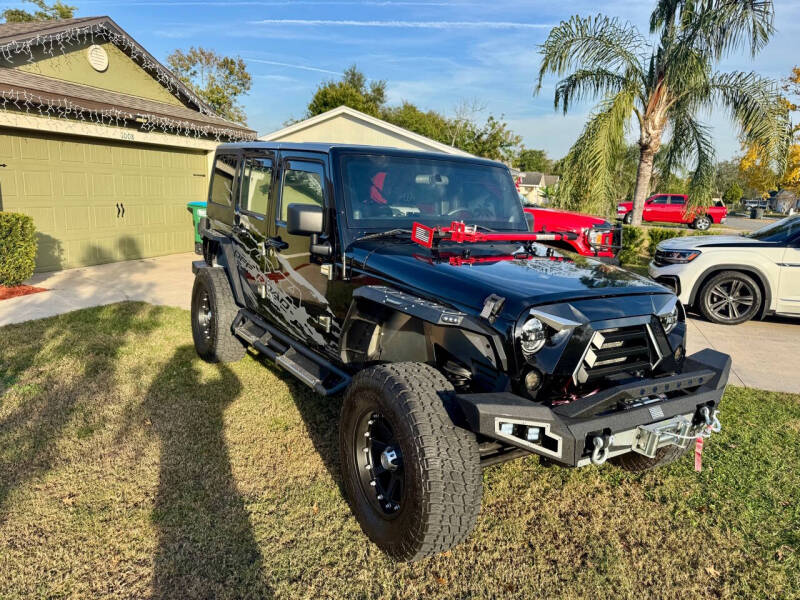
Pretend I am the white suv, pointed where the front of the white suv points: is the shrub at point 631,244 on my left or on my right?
on my right

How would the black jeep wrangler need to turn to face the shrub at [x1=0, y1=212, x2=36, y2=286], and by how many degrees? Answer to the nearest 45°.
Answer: approximately 180°

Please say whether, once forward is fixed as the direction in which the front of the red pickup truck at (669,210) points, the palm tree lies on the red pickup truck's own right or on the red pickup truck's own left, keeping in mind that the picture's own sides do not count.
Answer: on the red pickup truck's own left

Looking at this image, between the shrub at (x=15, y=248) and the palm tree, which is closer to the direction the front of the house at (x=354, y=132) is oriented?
the shrub

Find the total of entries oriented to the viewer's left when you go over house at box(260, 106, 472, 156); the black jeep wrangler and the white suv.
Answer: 1

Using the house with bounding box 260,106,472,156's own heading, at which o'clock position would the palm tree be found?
The palm tree is roughly at 10 o'clock from the house.

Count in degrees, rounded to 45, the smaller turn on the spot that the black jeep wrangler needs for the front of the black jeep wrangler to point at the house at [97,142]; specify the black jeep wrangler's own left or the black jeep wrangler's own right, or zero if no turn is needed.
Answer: approximately 180°

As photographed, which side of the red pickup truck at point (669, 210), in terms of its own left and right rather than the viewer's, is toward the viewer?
left

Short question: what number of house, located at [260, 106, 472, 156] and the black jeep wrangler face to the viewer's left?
0

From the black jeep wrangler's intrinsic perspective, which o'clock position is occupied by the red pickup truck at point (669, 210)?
The red pickup truck is roughly at 8 o'clock from the black jeep wrangler.

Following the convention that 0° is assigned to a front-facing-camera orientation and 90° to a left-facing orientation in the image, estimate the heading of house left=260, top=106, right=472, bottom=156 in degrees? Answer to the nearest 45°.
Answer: approximately 0°

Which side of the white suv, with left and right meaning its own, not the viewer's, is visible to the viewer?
left

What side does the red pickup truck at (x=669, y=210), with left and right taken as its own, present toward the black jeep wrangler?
left

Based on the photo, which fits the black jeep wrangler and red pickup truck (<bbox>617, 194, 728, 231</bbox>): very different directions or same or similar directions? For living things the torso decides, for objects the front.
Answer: very different directions

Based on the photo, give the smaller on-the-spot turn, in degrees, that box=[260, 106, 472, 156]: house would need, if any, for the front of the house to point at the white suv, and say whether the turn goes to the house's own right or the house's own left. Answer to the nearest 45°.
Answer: approximately 45° to the house's own left
